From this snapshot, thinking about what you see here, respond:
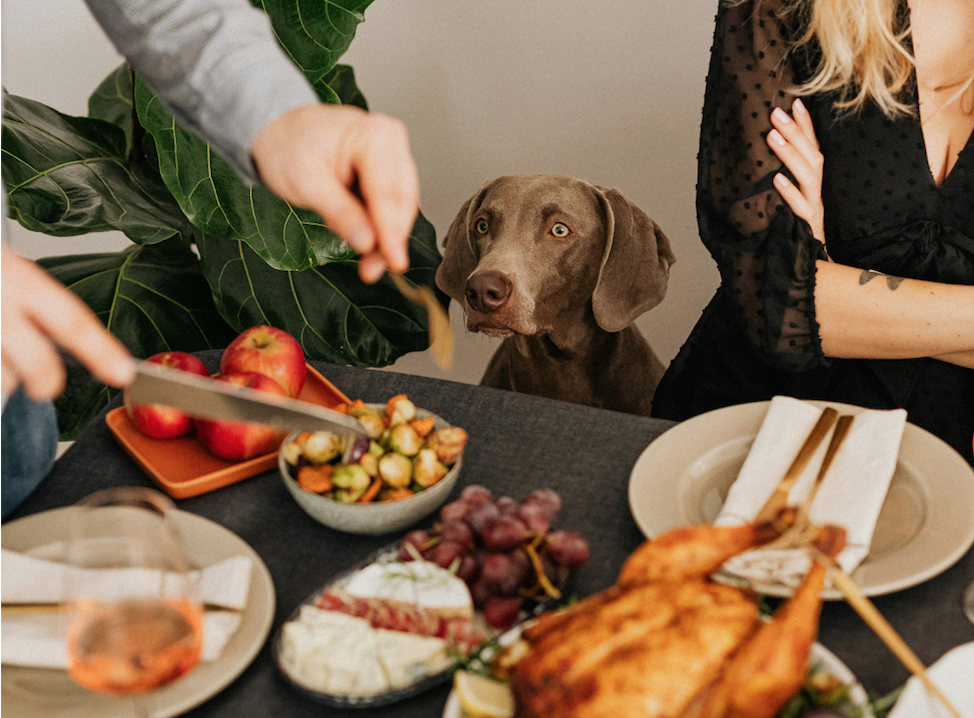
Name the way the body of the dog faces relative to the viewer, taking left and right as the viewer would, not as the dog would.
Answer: facing the viewer and to the left of the viewer

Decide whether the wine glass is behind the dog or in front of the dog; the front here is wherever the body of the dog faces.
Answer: in front

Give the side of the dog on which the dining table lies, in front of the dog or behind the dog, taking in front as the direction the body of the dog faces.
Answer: in front

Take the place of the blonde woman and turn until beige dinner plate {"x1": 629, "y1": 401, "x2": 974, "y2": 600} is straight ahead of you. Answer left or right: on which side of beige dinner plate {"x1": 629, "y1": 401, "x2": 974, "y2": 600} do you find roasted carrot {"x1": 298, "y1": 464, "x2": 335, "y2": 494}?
right

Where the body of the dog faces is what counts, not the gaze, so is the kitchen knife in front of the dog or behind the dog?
in front

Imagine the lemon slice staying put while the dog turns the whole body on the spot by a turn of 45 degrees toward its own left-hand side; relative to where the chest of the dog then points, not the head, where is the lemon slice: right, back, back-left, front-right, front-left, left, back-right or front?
front

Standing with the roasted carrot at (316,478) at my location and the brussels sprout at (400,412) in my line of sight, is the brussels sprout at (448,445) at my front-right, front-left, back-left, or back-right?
front-right

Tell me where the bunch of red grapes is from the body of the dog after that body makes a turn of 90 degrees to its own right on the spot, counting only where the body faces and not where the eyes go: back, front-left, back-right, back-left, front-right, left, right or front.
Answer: back-left
